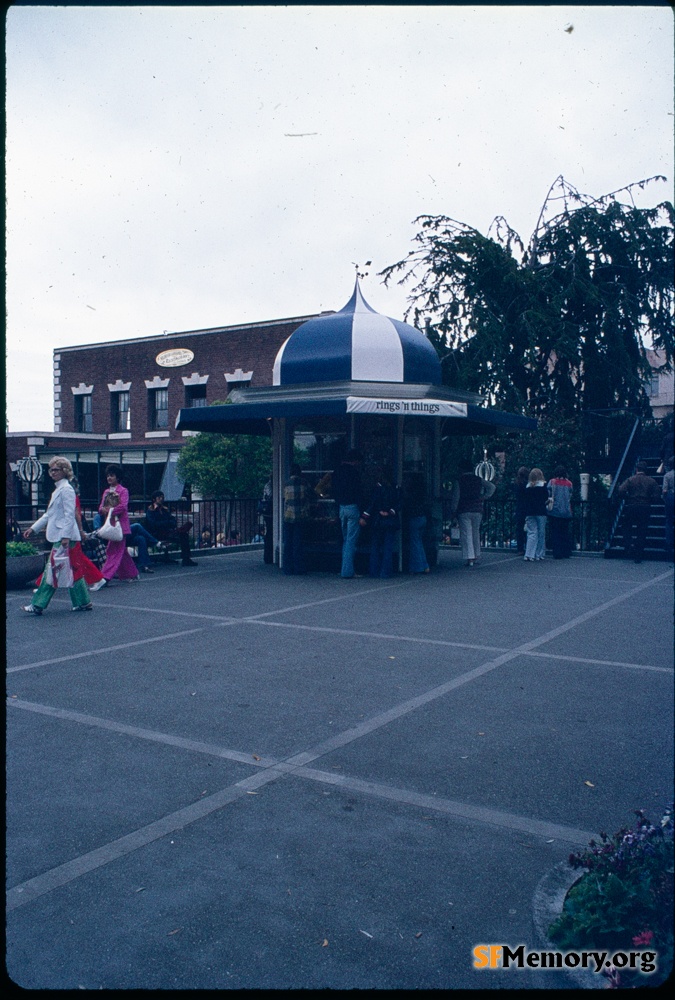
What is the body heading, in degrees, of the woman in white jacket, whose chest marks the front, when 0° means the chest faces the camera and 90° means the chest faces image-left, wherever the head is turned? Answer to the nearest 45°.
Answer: approximately 90°

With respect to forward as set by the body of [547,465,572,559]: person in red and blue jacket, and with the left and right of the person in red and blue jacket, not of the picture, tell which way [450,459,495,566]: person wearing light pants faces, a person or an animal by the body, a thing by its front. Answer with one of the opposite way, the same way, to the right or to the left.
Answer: the same way

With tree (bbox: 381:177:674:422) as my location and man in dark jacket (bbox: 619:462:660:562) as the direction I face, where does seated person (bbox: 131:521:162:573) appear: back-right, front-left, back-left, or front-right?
front-right

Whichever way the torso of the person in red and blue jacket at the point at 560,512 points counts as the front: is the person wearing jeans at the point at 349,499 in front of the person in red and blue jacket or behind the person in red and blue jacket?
behind

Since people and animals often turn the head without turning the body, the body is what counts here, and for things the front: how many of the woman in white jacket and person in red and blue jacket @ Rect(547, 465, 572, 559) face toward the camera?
0

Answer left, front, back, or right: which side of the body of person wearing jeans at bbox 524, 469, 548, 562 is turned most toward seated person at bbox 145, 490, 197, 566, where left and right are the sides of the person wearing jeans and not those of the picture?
left

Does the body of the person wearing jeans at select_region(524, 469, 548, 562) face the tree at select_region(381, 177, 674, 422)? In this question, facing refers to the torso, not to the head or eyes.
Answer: yes

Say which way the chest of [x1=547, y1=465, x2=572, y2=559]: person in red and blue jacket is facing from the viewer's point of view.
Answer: away from the camera

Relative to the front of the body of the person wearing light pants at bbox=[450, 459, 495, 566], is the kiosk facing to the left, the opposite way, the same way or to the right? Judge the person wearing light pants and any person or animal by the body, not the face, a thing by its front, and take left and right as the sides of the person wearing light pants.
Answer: the opposite way

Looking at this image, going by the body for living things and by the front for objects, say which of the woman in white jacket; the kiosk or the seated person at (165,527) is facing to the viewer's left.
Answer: the woman in white jacket

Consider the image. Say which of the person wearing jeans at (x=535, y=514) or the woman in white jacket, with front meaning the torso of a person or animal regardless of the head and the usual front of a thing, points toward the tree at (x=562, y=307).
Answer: the person wearing jeans

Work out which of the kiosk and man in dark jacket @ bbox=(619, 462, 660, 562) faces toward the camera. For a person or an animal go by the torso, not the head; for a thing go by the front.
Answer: the kiosk

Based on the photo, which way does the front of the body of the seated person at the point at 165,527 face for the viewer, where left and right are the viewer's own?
facing to the right of the viewer

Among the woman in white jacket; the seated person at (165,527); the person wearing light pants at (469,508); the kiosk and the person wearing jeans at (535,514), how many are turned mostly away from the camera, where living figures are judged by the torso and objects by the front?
2

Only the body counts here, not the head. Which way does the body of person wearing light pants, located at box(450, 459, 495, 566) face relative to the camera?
away from the camera

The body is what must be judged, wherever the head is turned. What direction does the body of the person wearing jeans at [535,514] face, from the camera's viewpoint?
away from the camera
